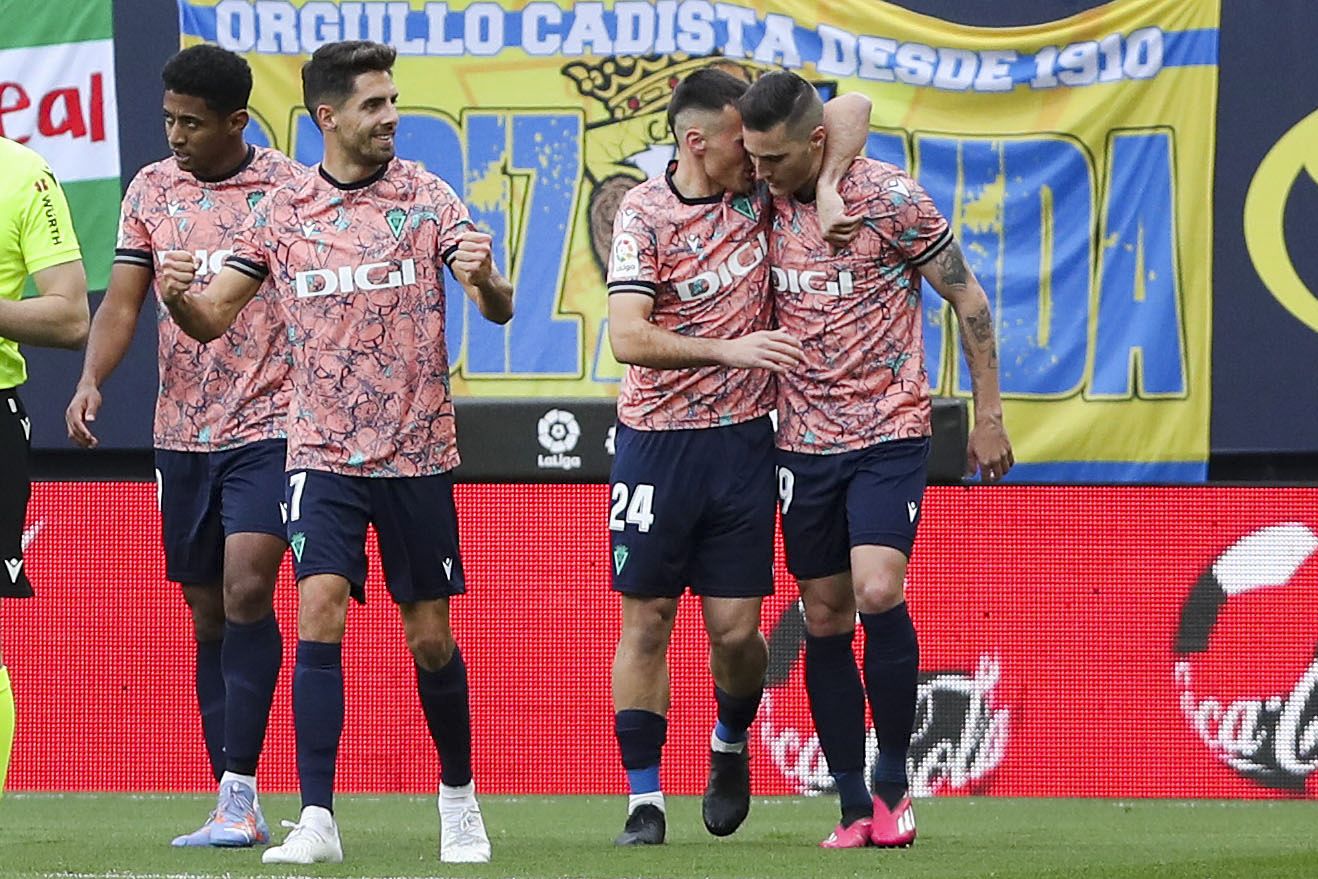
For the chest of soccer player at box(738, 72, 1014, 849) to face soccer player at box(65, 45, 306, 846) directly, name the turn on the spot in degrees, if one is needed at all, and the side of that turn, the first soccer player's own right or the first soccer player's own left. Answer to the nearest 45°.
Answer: approximately 45° to the first soccer player's own right

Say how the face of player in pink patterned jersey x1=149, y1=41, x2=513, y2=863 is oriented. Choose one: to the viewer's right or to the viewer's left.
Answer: to the viewer's right

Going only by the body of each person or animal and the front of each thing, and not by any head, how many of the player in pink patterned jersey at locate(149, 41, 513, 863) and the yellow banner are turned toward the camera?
2

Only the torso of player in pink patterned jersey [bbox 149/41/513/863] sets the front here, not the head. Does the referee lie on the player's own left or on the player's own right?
on the player's own right

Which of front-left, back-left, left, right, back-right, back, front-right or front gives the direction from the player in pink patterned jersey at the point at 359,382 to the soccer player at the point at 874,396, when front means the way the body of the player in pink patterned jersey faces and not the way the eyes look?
left

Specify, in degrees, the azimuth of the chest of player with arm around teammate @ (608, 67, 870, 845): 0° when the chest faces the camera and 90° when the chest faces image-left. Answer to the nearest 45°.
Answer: approximately 315°

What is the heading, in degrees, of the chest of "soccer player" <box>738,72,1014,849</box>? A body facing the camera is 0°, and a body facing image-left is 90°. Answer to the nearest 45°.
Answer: approximately 45°

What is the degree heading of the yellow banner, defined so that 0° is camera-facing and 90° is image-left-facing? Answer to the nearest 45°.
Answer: approximately 0°

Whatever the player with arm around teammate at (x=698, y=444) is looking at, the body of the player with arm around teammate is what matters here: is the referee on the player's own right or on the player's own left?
on the player's own right

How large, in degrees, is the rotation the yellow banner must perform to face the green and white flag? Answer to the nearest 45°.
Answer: approximately 90° to its right
